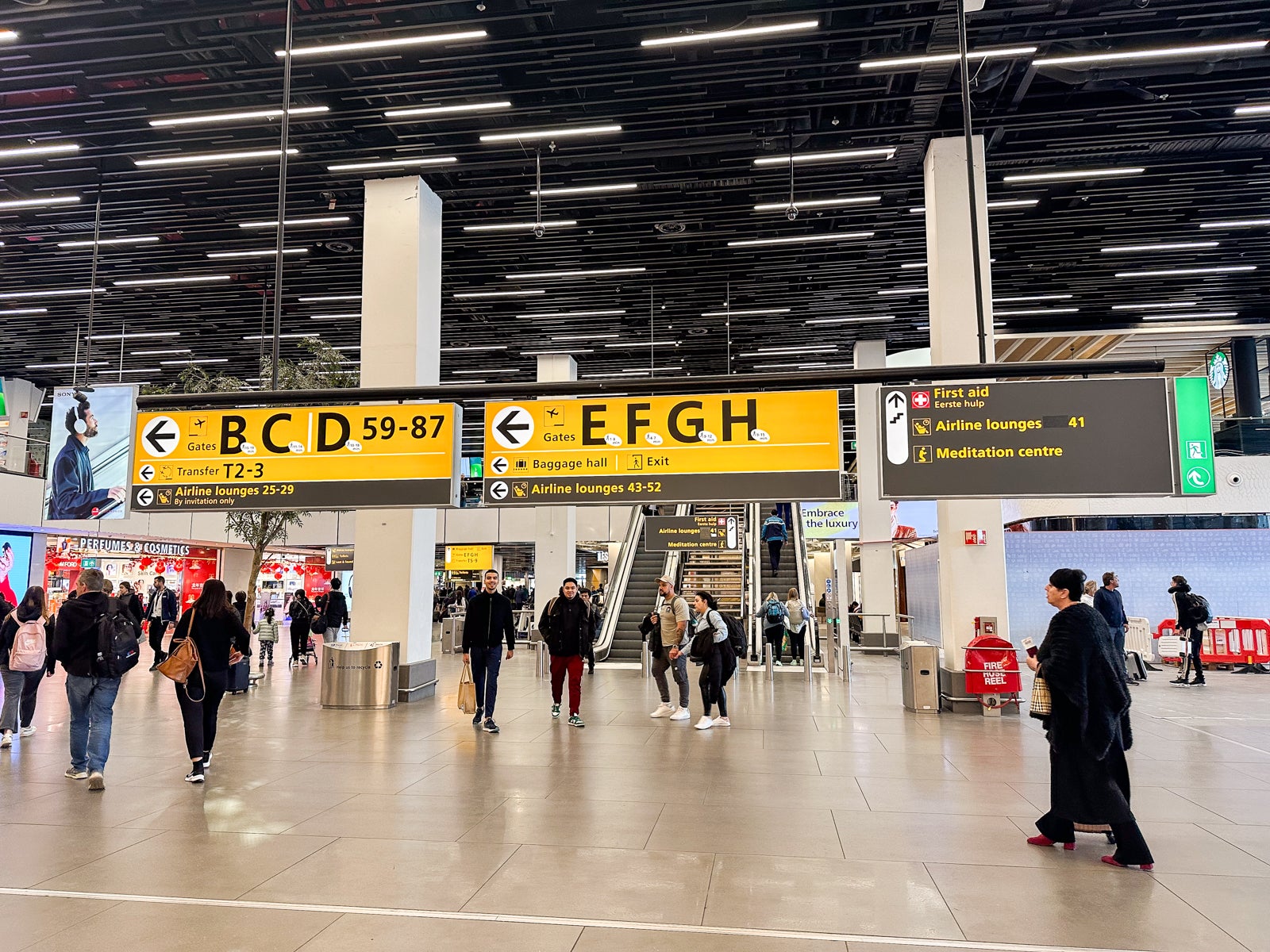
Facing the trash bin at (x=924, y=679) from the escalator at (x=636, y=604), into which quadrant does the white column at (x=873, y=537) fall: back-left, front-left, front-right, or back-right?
front-left

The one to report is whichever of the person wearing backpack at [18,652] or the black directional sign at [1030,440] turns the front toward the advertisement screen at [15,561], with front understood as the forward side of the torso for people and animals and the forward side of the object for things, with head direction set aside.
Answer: the person wearing backpack

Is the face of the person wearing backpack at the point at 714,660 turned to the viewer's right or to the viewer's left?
to the viewer's left

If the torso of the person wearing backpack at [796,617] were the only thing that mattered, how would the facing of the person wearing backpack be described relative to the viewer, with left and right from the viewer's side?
facing away from the viewer

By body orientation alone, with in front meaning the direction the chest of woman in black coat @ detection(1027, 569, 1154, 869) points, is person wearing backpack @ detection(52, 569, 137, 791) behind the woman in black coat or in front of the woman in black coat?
in front

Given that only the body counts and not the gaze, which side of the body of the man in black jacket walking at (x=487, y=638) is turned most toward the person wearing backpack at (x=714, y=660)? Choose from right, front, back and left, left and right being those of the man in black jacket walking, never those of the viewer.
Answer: left

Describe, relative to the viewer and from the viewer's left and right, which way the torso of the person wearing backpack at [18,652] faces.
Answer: facing away from the viewer

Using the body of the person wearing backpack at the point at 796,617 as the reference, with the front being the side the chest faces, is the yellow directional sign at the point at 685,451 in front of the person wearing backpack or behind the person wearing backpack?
behind

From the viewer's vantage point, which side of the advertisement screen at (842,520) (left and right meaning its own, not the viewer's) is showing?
front

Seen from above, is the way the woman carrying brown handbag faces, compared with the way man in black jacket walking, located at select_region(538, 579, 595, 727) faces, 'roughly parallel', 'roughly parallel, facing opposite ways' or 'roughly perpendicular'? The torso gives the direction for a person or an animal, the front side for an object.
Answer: roughly parallel, facing opposite ways

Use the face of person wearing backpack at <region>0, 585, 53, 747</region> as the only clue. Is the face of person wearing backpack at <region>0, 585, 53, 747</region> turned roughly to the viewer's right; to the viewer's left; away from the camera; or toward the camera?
away from the camera

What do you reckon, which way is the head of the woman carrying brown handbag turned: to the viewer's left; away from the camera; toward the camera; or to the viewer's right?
away from the camera

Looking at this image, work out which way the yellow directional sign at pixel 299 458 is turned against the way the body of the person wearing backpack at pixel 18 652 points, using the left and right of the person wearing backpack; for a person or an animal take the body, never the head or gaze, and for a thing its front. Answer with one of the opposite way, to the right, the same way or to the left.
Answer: the opposite way

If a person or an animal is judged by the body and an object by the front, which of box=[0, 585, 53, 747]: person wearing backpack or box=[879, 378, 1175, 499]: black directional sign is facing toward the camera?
the black directional sign

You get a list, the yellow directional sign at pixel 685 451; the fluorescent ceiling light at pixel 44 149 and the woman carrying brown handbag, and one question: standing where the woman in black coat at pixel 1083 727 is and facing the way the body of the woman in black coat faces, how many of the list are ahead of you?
3

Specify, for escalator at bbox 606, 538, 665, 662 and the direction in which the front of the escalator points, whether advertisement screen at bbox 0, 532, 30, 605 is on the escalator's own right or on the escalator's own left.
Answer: on the escalator's own right

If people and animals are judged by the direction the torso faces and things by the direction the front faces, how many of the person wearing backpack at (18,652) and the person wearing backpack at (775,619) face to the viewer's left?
0

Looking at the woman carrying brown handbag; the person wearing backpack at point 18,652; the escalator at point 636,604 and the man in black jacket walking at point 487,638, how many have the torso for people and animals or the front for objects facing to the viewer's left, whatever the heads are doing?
0

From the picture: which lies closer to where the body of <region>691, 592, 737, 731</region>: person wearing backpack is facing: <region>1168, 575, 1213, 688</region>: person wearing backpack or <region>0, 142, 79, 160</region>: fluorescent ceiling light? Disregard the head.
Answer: the fluorescent ceiling light
